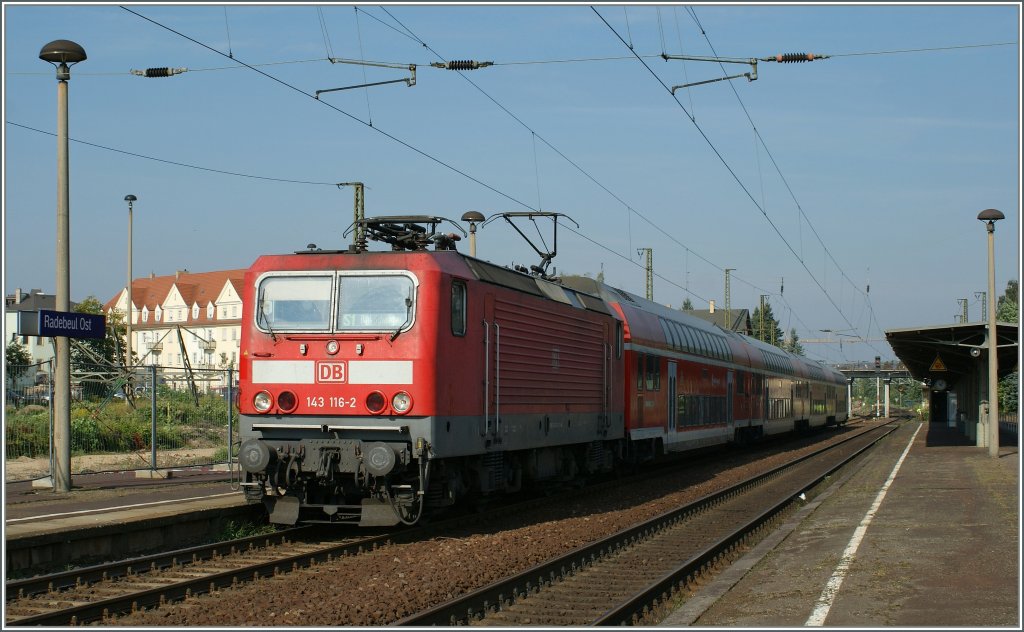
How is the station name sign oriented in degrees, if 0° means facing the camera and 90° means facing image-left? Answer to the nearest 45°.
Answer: approximately 315°

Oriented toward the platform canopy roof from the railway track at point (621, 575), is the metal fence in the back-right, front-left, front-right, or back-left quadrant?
front-left

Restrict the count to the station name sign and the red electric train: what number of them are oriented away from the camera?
0

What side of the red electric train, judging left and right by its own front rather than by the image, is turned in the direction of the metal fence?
right

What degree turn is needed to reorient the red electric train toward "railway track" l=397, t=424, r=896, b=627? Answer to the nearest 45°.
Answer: approximately 90° to its left

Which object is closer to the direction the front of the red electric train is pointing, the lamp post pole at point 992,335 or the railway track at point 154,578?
the railway track

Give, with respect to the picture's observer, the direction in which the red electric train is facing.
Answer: facing the viewer and to the left of the viewer

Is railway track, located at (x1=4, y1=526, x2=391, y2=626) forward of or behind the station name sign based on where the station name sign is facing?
forward
